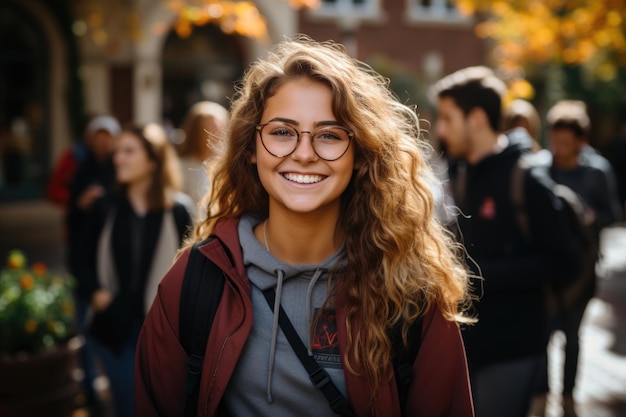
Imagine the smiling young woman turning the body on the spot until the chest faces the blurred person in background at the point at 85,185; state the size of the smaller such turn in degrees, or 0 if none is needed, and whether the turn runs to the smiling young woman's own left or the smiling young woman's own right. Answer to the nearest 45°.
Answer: approximately 135° to the smiling young woman's own right

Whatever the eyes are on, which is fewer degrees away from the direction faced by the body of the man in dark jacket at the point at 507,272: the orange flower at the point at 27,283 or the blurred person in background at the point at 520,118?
the orange flower

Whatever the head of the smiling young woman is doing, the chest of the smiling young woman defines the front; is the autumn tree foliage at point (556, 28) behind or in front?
behind

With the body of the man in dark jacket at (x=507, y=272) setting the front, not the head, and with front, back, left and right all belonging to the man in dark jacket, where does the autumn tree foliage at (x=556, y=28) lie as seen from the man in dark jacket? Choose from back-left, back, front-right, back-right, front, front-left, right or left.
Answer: back-right

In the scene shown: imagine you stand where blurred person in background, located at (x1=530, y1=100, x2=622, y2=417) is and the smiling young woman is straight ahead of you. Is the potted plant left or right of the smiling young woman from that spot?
right

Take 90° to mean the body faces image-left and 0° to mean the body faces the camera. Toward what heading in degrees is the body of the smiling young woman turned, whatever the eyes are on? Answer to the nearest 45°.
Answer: approximately 0°
